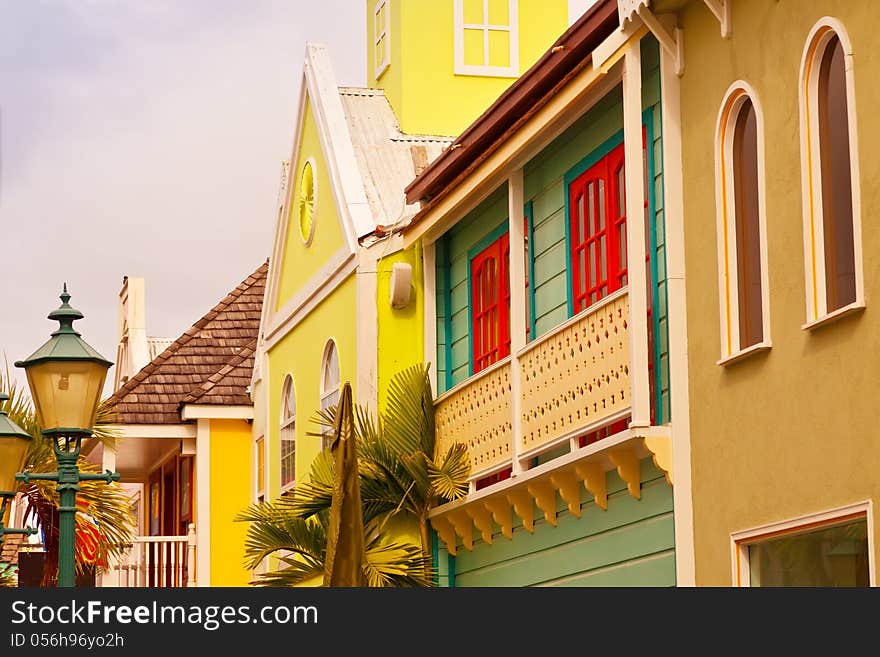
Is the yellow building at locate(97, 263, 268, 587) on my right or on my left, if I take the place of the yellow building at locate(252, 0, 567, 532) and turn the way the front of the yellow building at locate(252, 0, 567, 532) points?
on my right

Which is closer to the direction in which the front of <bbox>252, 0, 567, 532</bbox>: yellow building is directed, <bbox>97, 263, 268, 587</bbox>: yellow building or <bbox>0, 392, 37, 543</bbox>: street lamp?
the street lamp

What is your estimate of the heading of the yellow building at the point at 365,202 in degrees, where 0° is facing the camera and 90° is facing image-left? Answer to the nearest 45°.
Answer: approximately 45°

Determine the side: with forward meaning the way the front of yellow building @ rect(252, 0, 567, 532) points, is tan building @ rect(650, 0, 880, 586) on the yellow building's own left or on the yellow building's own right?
on the yellow building's own left

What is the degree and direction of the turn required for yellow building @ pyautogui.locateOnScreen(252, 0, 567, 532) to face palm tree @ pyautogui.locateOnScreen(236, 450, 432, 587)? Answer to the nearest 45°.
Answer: approximately 45° to its left
